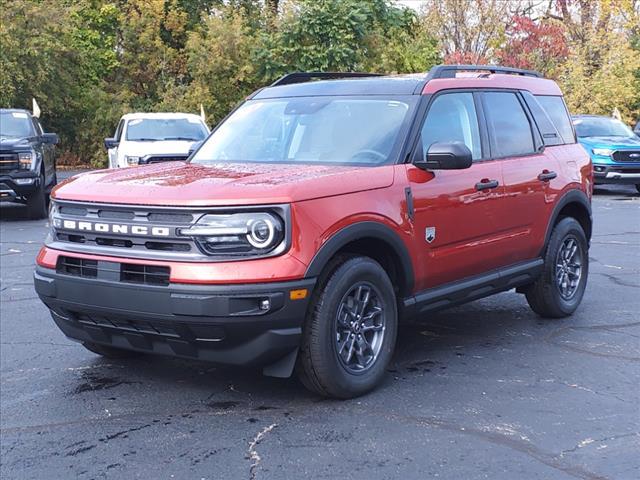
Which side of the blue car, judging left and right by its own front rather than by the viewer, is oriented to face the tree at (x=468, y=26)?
back

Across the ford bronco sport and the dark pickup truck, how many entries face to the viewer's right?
0

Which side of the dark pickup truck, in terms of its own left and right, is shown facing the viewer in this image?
front

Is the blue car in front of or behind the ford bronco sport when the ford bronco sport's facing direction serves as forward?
behind

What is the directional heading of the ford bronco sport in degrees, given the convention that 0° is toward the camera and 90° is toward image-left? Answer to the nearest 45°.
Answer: approximately 45°

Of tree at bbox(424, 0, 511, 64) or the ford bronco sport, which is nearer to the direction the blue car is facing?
the ford bronco sport

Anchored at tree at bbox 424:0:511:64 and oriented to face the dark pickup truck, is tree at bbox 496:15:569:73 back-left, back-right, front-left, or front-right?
back-left

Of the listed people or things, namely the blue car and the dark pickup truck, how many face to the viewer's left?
0

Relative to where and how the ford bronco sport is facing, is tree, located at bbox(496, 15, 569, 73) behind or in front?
behind

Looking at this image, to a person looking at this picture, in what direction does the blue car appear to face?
facing the viewer and to the right of the viewer

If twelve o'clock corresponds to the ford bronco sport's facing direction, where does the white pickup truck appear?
The white pickup truck is roughly at 4 o'clock from the ford bronco sport.

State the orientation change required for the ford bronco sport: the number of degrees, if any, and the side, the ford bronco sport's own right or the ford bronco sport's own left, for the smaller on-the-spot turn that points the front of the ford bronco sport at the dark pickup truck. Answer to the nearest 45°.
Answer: approximately 90° to the ford bronco sport's own right

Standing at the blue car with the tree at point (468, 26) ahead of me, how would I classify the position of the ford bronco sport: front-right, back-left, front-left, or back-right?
back-left
